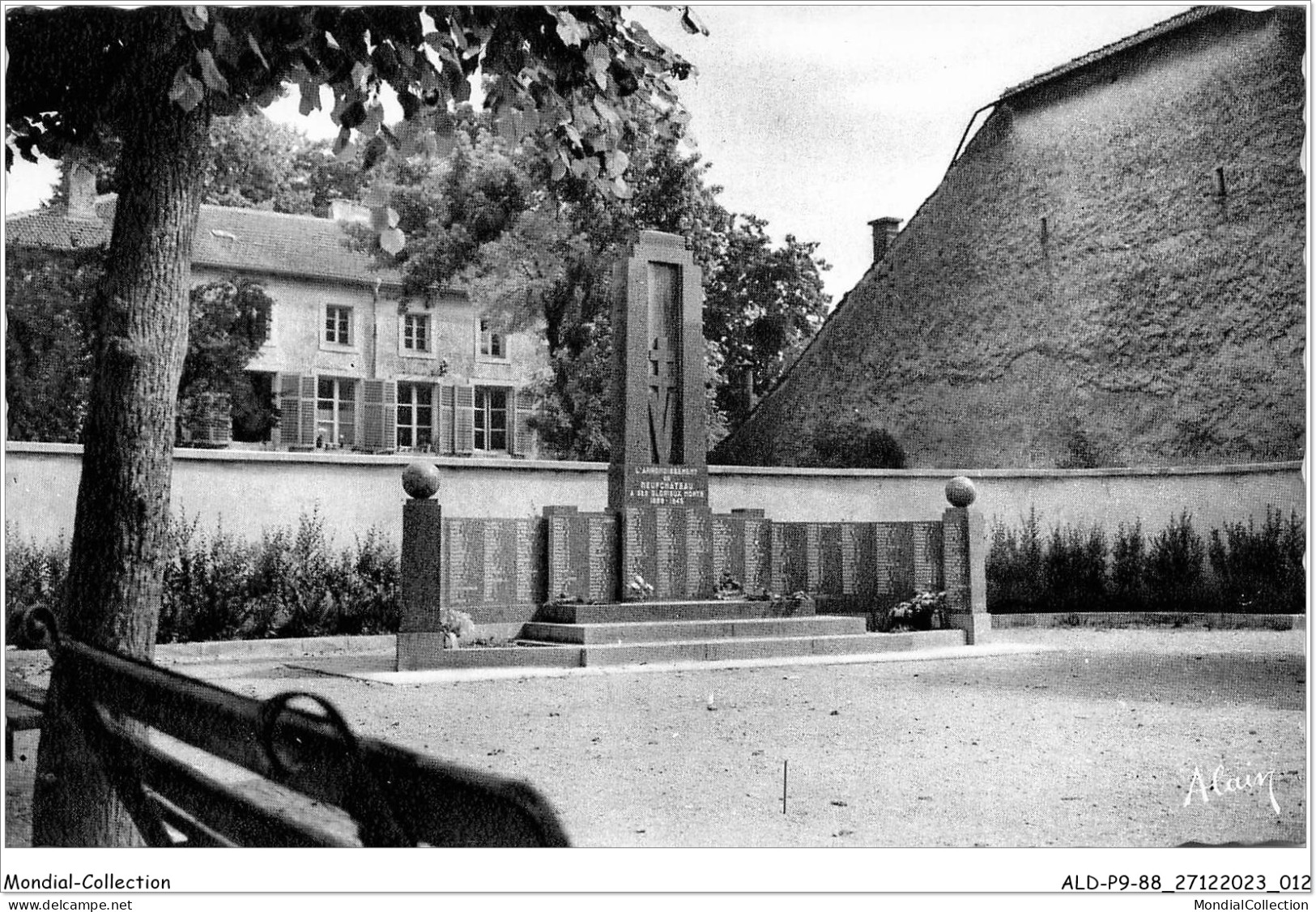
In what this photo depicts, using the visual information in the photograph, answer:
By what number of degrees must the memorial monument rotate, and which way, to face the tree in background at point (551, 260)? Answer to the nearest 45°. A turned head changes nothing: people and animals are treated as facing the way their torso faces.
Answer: approximately 180°

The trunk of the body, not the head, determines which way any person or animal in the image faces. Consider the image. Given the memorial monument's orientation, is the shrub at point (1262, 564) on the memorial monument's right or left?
on its left

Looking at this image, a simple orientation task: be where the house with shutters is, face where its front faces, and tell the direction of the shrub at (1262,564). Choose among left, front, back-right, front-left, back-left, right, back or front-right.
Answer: front-left

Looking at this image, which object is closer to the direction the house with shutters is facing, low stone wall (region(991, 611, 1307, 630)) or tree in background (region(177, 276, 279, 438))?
the tree in background

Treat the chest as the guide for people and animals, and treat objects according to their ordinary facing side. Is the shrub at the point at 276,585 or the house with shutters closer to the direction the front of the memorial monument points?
the shrub

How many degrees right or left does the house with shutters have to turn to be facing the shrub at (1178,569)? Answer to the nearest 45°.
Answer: approximately 45° to its left

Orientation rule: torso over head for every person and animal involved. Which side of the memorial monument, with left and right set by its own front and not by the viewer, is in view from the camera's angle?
front

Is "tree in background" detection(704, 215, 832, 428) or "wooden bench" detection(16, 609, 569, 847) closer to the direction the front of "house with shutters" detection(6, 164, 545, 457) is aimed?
the wooden bench

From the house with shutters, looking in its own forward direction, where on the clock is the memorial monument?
The memorial monument is roughly at 11 o'clock from the house with shutters.

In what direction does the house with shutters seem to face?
toward the camera

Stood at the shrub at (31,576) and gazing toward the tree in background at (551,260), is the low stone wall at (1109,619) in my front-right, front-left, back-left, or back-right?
front-right

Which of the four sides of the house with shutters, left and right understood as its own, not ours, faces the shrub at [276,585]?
front

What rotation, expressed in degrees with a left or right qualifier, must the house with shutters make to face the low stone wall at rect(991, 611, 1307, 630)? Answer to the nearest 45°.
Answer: approximately 45° to its left
